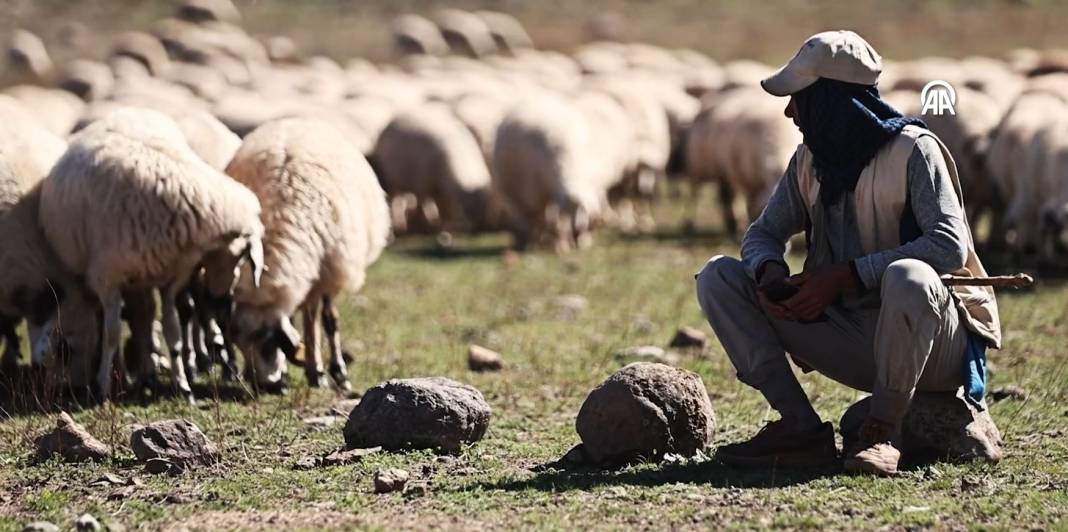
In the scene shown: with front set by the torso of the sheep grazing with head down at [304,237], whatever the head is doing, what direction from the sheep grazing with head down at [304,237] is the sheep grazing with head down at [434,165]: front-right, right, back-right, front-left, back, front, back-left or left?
back-right

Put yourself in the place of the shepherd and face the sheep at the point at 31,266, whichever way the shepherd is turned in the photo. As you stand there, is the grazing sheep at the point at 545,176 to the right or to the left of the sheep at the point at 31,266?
right

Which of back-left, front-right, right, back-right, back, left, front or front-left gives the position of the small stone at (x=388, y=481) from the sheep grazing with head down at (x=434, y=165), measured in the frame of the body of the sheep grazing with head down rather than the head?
front-right

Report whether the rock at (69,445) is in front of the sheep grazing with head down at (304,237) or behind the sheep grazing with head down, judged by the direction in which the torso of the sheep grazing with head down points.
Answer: in front

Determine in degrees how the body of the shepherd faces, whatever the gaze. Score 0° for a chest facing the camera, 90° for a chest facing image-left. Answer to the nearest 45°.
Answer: approximately 45°

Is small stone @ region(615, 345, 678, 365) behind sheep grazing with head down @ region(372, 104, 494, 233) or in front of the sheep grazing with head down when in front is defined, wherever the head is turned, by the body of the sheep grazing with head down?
in front

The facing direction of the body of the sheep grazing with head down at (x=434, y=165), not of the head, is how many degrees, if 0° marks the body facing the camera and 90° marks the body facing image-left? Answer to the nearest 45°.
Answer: approximately 315°

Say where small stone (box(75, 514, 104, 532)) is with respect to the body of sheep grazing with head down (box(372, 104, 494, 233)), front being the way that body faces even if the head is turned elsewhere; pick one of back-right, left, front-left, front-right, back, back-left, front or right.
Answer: front-right

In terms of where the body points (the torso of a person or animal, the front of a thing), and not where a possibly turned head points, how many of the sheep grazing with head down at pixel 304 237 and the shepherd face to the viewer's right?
0
